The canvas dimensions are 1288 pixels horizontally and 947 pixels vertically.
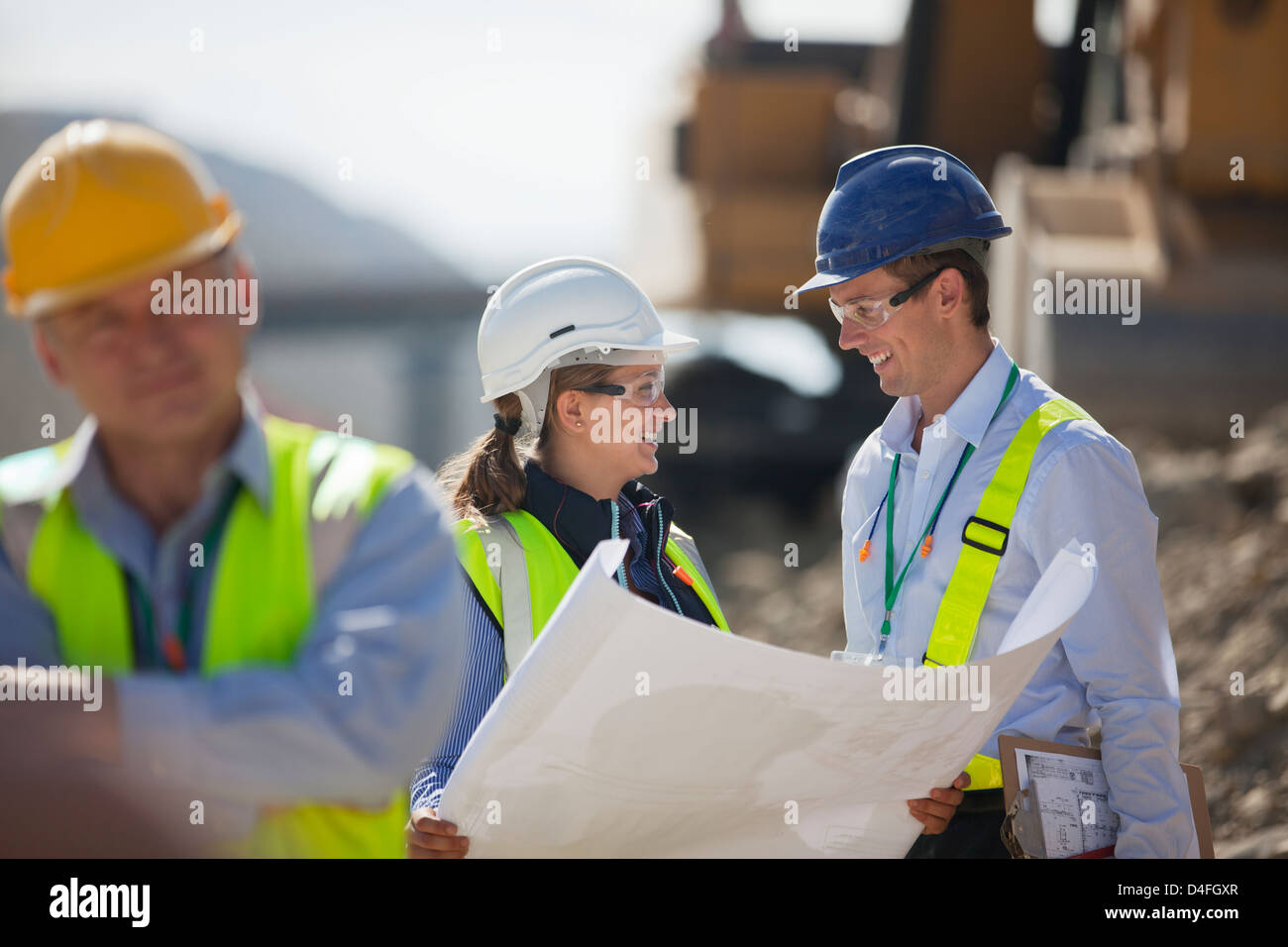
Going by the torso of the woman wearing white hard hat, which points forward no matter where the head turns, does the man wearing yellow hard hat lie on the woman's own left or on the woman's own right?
on the woman's own right

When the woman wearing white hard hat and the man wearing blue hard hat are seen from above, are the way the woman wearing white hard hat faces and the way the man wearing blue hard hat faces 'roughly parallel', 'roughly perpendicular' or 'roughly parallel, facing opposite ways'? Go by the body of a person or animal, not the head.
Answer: roughly perpendicular

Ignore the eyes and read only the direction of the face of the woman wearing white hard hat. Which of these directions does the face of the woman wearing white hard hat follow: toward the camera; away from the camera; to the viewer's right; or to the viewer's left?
to the viewer's right

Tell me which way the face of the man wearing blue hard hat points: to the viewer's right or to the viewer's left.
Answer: to the viewer's left
